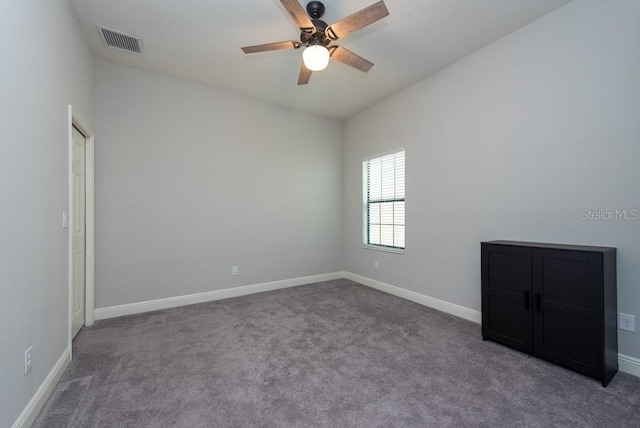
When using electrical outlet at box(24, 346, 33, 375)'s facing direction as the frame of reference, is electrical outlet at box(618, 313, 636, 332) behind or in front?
in front

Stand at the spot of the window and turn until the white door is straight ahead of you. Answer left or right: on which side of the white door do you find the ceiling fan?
left

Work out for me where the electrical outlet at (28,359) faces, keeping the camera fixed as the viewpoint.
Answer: facing the viewer and to the right of the viewer

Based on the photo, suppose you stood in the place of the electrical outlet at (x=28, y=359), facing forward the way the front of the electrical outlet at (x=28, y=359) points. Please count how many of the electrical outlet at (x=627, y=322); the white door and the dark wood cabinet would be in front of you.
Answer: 2

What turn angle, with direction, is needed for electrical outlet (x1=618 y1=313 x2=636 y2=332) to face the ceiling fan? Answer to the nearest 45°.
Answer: approximately 45° to its right

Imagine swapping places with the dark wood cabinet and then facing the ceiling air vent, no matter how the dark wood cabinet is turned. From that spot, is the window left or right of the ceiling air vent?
right

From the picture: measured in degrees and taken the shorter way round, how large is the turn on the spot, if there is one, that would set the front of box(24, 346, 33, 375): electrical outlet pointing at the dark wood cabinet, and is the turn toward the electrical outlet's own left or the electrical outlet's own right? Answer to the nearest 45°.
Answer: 0° — it already faces it

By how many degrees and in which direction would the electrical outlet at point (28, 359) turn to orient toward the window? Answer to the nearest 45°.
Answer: approximately 45° to its left

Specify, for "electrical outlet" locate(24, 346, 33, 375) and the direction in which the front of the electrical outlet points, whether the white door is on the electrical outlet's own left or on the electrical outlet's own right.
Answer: on the electrical outlet's own left
